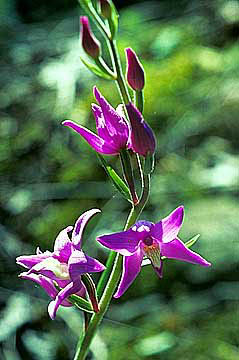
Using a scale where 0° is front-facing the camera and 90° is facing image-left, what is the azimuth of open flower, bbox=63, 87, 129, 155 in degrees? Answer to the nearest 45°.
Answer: approximately 90°
